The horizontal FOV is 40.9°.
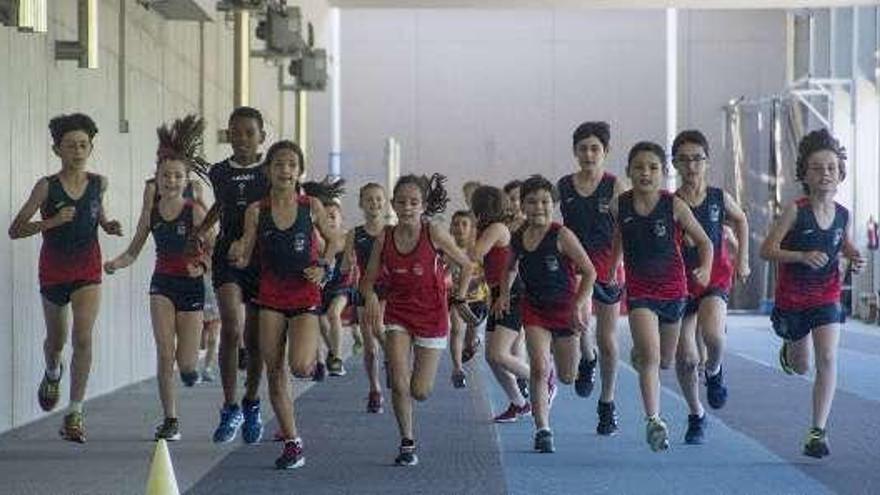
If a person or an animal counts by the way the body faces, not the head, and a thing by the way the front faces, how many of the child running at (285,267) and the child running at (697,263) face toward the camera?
2

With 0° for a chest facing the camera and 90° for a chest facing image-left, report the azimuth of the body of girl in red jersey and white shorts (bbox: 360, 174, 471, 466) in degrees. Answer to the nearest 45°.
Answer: approximately 0°

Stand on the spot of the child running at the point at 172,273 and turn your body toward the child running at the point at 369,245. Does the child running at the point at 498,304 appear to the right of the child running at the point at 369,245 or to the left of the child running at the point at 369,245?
right

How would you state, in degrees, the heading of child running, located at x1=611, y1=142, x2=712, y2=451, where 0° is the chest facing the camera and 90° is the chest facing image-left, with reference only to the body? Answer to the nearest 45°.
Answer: approximately 0°

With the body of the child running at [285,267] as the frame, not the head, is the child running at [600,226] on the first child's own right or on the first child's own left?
on the first child's own left

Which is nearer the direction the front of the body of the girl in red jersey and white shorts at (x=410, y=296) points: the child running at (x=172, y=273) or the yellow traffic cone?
the yellow traffic cone
